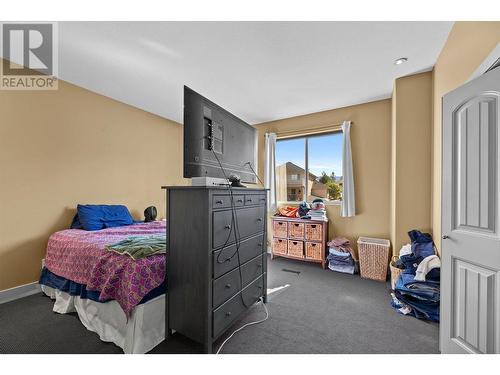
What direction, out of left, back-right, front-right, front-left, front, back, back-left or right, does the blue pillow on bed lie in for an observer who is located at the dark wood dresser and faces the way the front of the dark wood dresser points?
back

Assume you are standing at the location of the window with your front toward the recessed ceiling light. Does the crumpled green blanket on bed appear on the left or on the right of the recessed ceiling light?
right

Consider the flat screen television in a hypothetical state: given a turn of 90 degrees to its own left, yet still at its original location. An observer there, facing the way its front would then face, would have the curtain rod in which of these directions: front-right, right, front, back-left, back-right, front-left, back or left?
back

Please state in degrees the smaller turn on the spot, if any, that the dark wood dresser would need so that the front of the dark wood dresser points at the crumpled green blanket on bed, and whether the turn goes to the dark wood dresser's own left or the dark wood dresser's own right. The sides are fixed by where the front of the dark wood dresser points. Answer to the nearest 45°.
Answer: approximately 180°

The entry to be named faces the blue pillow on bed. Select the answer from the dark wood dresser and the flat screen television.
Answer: the flat screen television

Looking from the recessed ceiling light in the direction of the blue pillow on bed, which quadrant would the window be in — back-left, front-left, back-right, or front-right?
front-right

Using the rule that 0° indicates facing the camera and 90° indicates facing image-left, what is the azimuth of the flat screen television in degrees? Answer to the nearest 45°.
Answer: approximately 135°

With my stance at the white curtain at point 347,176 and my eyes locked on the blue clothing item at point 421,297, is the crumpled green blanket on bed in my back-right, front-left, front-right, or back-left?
front-right

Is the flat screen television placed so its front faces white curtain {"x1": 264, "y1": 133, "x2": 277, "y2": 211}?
no

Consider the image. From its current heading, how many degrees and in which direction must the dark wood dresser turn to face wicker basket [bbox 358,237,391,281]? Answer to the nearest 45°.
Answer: approximately 90° to its left

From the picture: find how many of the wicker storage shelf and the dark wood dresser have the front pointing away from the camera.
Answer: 0

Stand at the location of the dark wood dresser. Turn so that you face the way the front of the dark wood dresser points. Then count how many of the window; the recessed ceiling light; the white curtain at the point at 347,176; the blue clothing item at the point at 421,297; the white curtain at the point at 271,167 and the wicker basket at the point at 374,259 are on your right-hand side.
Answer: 0

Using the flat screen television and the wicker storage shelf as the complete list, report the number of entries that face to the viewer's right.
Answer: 0

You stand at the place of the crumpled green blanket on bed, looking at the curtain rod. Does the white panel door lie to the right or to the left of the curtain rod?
right

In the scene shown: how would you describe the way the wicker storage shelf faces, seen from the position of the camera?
facing the viewer and to the left of the viewer

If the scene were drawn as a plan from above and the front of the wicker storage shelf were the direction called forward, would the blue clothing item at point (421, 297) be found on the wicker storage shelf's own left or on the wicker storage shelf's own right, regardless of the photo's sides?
on the wicker storage shelf's own left

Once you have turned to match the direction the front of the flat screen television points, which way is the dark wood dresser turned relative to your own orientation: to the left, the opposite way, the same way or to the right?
the opposite way
